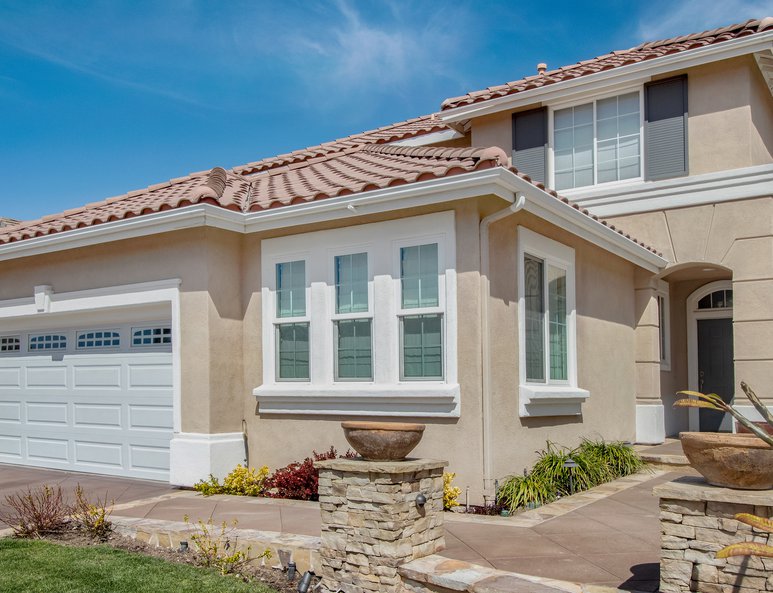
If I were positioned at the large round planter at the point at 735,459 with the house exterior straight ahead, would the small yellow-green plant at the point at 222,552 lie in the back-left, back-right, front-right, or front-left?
front-left

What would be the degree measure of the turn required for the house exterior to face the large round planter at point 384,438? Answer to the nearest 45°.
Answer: approximately 45° to its left

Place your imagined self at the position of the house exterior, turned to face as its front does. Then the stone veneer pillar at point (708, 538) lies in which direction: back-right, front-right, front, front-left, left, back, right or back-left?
front-left

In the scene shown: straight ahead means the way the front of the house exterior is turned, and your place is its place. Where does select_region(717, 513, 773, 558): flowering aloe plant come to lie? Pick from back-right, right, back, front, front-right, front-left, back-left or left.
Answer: front-left

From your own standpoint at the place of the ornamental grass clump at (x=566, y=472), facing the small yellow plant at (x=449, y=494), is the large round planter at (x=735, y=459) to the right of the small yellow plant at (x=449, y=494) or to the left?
left

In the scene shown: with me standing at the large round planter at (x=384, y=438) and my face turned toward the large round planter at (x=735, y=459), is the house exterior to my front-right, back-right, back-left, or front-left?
back-left

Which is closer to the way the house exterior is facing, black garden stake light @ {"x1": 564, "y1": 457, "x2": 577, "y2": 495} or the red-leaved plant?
the red-leaved plant
